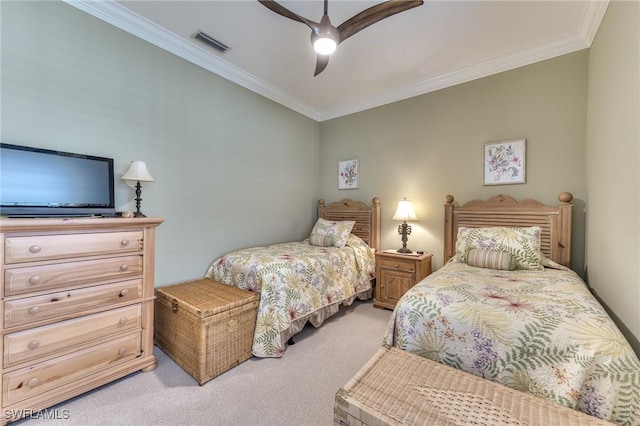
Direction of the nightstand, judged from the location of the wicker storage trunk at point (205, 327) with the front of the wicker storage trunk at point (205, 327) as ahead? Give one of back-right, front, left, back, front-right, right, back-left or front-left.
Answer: back-left

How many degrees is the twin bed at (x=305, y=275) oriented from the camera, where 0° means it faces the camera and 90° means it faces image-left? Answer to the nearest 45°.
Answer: approximately 45°

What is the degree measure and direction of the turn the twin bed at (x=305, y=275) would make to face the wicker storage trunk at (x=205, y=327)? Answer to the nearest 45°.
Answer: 0° — it already faces it

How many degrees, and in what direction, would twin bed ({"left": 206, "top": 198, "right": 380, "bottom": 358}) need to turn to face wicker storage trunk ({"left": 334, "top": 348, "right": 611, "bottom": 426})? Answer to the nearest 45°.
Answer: approximately 45° to its left

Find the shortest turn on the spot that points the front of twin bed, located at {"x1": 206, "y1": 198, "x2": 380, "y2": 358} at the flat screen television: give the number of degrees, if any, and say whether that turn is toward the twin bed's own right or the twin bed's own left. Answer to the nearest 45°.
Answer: approximately 45° to the twin bed's own right

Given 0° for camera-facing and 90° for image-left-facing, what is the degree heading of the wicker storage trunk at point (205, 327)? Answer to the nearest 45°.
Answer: approximately 45°

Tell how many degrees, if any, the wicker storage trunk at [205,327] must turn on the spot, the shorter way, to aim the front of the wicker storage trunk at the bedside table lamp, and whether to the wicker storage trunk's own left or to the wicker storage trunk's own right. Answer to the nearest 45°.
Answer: approximately 135° to the wicker storage trunk's own left

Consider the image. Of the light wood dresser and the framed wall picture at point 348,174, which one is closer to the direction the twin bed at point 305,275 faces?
the light wood dresser

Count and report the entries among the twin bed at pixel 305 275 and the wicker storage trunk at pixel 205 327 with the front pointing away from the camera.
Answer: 0

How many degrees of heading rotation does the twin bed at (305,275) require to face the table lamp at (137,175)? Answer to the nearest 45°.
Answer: approximately 45° to its right
